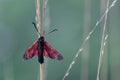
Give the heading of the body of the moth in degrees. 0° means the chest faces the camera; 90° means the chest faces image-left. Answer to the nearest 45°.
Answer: approximately 180°
